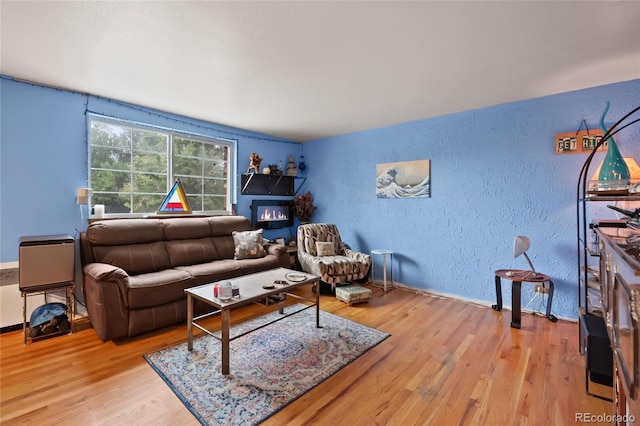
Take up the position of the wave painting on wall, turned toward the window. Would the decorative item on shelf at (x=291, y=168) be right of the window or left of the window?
right

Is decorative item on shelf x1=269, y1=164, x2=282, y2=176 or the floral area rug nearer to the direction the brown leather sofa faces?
the floral area rug

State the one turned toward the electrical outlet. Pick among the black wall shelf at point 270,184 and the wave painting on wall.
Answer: the black wall shelf

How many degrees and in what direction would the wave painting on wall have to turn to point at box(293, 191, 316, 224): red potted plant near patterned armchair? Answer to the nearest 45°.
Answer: approximately 45° to its right

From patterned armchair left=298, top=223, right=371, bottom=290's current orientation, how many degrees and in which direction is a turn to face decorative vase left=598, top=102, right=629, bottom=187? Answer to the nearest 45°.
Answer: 0° — it already faces it

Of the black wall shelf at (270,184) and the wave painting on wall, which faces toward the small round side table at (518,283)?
the black wall shelf

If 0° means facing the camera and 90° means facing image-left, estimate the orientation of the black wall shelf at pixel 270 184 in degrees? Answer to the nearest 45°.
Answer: approximately 315°

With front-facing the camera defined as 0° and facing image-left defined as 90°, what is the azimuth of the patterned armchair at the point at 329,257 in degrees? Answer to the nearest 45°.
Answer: approximately 315°

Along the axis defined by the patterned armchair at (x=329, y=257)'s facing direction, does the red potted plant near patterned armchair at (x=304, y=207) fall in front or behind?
behind

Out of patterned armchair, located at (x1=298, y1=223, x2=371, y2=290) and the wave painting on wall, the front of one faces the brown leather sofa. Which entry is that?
the wave painting on wall
